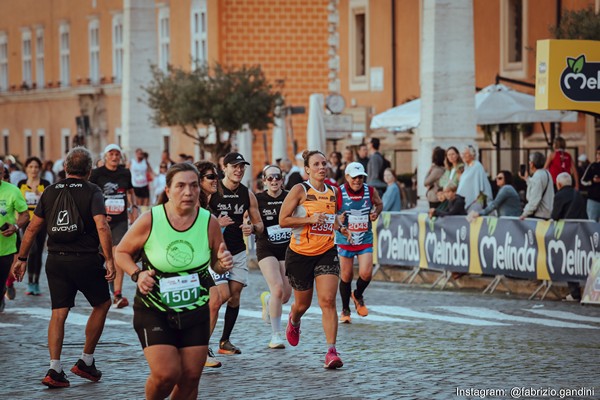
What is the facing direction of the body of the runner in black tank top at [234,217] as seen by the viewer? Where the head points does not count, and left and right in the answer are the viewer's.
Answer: facing the viewer and to the right of the viewer

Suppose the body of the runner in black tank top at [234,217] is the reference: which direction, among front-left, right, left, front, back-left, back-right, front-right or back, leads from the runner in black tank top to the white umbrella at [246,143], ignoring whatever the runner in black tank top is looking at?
back-left

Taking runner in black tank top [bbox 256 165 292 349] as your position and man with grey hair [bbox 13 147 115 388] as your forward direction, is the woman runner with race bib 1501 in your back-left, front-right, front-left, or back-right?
front-left

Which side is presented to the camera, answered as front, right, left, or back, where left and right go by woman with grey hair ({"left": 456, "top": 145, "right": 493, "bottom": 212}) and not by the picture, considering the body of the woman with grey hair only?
left

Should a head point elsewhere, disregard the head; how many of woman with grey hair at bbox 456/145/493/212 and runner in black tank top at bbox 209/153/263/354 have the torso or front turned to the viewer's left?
1

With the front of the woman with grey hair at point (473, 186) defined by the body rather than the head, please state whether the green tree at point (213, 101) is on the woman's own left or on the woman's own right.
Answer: on the woman's own right

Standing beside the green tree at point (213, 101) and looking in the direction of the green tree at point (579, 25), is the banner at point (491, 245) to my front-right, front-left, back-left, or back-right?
front-right

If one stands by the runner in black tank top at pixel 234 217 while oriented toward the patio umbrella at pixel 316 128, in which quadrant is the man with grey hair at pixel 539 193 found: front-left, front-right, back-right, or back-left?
front-right

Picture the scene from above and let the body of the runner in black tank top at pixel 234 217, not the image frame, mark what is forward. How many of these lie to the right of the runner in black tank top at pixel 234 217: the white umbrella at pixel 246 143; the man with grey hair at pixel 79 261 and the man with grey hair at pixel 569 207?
1

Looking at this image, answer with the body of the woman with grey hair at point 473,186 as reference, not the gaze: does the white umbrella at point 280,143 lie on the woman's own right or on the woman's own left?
on the woman's own right
